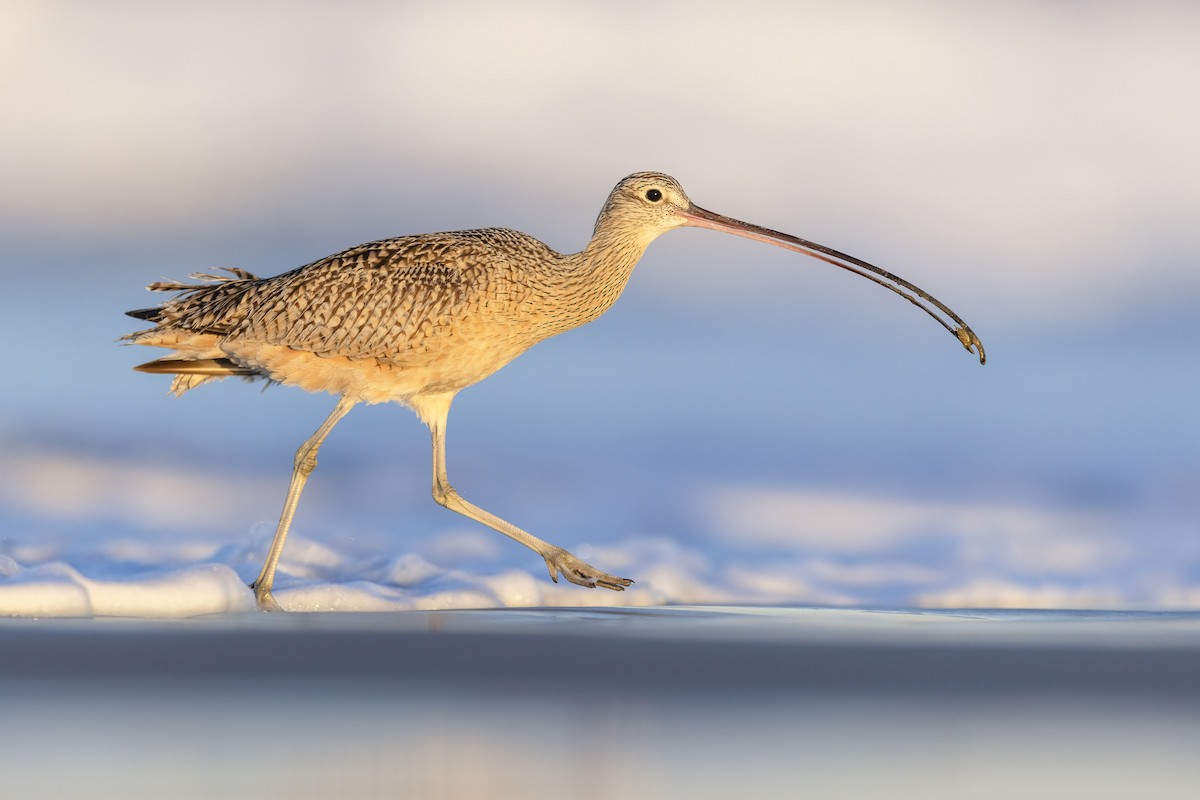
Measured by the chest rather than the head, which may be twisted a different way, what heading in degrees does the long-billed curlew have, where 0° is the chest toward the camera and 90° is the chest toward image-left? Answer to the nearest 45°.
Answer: approximately 270°
